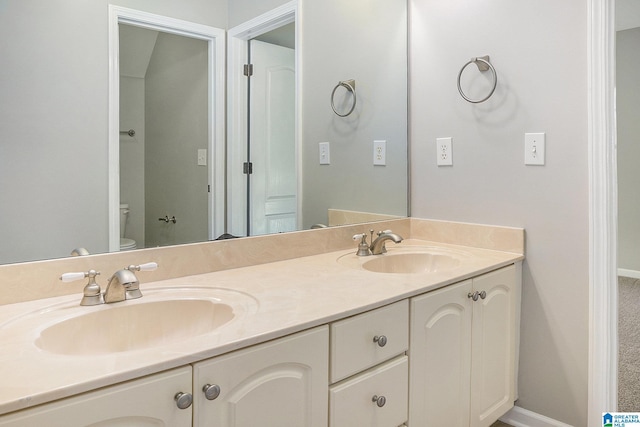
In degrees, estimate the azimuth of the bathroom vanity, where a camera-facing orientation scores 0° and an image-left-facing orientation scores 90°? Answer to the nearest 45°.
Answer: approximately 315°

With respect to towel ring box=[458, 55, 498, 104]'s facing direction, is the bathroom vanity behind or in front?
in front

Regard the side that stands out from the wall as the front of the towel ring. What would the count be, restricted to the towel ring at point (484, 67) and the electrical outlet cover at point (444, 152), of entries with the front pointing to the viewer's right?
0

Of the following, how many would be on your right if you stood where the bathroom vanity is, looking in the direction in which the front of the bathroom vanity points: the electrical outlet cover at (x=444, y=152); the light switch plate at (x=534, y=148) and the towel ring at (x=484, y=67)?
0

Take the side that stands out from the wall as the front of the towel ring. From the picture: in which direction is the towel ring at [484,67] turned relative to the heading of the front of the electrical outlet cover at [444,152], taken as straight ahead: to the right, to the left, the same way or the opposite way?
the same way

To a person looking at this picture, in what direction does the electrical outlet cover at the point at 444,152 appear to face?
facing the viewer and to the left of the viewer

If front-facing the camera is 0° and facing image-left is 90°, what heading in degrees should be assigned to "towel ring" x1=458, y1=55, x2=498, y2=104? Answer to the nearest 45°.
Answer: approximately 45°

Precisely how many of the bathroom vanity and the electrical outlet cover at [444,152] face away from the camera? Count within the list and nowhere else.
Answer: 0

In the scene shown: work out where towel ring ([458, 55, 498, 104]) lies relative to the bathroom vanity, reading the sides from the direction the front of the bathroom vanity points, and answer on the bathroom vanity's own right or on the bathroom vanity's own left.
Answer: on the bathroom vanity's own left
